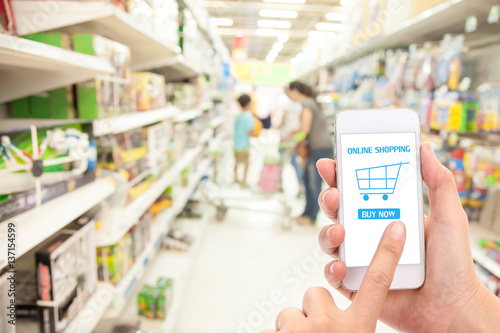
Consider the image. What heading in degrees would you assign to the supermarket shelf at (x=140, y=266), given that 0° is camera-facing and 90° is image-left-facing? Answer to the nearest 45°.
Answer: approximately 270°

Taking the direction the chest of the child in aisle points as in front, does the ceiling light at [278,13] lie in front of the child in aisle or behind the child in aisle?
in front

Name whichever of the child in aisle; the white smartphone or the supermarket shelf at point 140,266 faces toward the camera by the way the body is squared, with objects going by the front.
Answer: the white smartphone

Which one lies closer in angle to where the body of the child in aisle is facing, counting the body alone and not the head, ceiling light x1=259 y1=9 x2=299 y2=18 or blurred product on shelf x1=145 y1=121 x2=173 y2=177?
the ceiling light

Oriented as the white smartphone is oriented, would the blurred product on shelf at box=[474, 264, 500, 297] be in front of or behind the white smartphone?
behind

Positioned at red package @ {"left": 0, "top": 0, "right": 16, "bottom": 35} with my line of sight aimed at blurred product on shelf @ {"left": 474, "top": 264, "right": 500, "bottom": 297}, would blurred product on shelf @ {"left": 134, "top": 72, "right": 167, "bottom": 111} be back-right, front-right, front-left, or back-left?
front-left

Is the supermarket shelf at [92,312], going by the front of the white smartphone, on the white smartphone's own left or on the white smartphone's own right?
on the white smartphone's own right

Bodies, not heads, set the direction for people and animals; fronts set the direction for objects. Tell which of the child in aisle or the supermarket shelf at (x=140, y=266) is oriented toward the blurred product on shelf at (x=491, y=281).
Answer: the supermarket shelf

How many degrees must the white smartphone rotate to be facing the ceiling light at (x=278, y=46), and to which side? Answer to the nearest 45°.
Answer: approximately 180°

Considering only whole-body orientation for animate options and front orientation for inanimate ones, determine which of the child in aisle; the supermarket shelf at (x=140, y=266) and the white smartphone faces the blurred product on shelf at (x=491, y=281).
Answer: the supermarket shelf

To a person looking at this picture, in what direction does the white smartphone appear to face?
facing the viewer

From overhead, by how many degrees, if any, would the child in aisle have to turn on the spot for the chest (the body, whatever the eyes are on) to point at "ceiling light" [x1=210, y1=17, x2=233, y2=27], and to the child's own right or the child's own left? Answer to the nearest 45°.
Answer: approximately 45° to the child's own left

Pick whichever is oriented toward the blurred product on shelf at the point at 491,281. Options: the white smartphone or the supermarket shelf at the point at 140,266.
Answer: the supermarket shelf
